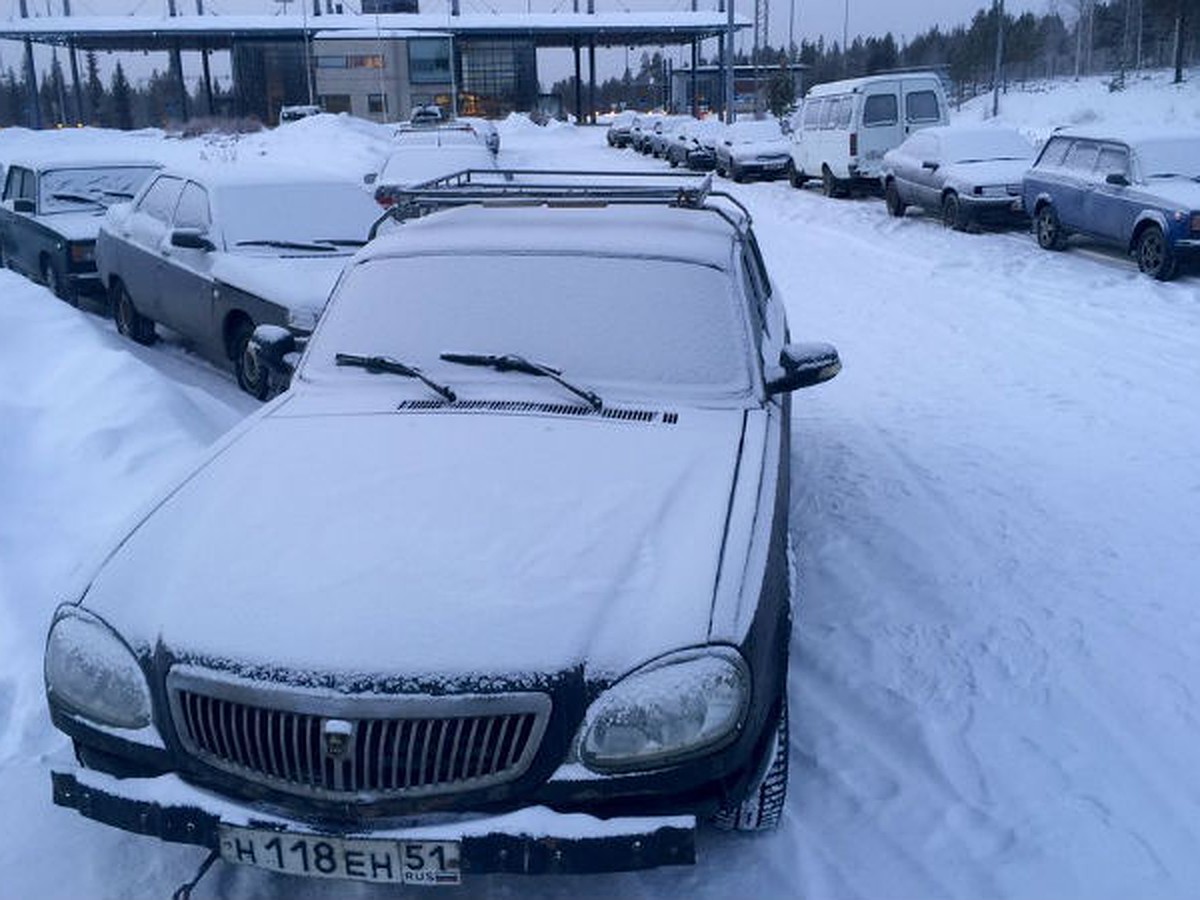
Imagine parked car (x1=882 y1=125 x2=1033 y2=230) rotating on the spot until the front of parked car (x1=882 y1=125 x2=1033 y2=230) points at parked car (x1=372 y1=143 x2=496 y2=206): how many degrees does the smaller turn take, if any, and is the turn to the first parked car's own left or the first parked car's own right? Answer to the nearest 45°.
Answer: approximately 135° to the first parked car's own right

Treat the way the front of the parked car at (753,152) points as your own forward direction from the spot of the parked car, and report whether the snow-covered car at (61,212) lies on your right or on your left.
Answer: on your right

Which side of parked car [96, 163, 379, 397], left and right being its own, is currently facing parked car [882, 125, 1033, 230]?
left

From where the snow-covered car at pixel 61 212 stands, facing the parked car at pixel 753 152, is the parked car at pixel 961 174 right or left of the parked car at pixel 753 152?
right

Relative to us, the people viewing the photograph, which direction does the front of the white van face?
facing away from the viewer and to the left of the viewer

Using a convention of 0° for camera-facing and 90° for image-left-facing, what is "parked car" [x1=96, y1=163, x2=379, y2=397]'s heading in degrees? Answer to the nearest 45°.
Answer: approximately 315°

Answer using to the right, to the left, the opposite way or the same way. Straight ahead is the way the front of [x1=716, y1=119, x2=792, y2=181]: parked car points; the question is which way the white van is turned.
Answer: the opposite way

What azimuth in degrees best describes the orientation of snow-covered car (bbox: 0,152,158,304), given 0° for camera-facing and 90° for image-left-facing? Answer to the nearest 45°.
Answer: approximately 315°

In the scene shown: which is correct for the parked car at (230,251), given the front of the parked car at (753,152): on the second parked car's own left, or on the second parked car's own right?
on the second parked car's own right

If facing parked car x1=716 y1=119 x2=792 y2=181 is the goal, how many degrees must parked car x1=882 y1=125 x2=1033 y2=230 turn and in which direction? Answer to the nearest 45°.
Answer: approximately 180°
